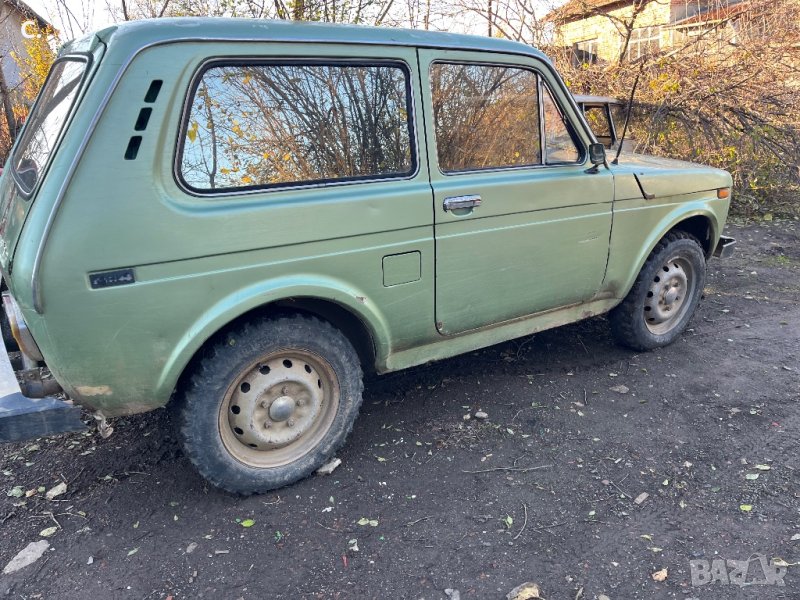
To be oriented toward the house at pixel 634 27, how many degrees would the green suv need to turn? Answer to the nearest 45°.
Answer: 0° — it already faces it

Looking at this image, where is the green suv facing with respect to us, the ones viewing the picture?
facing away from the viewer and to the right of the viewer

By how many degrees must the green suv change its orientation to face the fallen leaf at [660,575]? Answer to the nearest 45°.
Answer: approximately 90° to its right

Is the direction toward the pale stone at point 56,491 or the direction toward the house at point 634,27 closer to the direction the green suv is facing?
the house

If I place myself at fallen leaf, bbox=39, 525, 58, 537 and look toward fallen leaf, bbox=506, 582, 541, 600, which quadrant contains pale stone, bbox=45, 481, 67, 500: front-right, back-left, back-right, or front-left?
back-left
